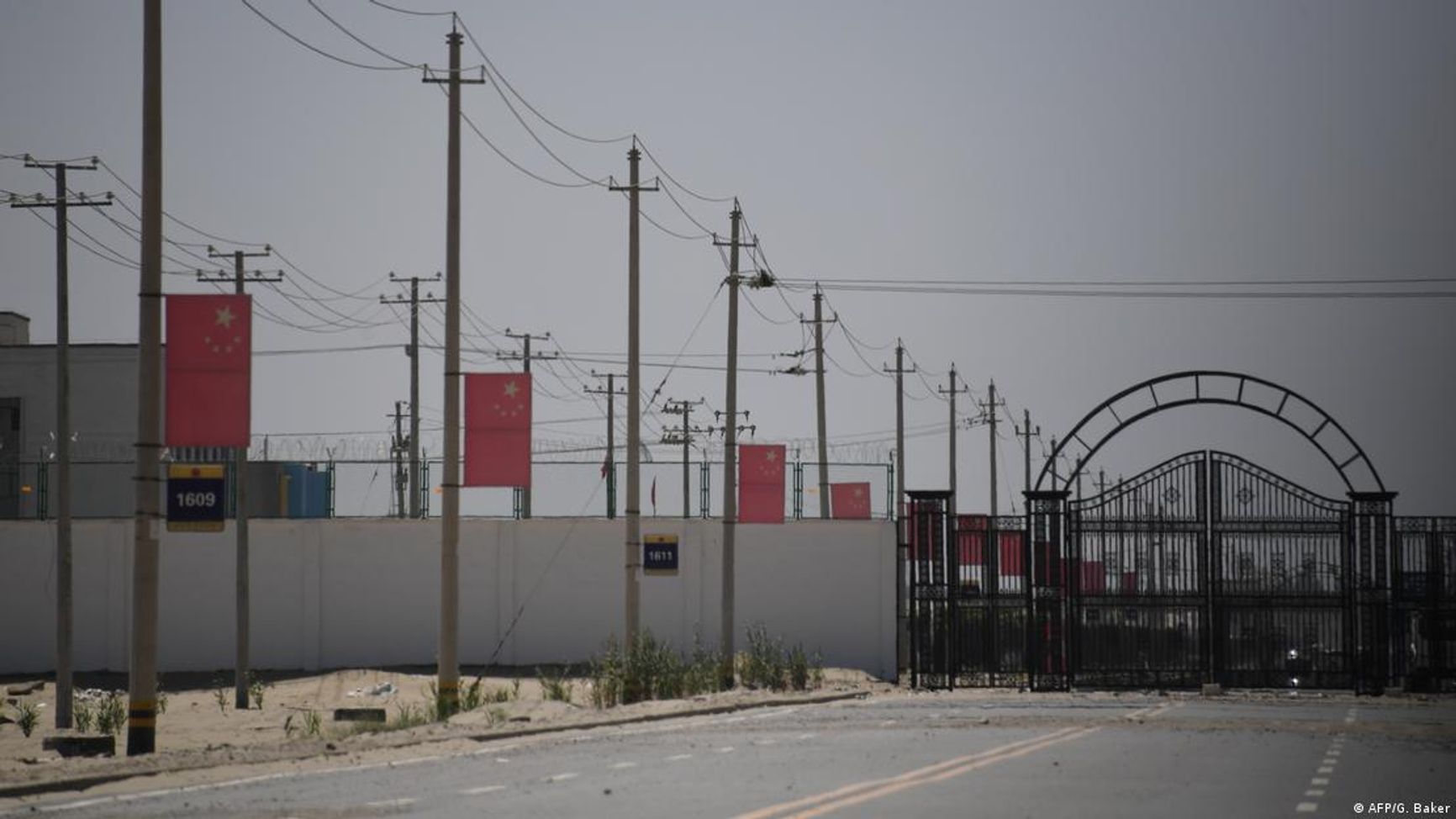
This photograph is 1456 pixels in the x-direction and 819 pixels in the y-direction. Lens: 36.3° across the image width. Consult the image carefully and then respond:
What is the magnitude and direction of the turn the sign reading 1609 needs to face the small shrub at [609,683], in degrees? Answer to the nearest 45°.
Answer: approximately 135° to its left

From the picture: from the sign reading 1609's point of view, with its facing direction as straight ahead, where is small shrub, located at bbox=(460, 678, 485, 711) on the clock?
The small shrub is roughly at 7 o'clock from the sign reading 1609.

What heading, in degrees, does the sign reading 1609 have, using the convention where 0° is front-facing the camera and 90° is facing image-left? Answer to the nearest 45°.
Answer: approximately 0°

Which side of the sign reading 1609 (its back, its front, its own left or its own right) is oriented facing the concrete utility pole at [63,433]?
back

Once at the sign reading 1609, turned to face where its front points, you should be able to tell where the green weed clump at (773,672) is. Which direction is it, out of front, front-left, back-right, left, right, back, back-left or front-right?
back-left

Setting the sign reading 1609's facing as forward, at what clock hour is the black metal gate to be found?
The black metal gate is roughly at 8 o'clock from the sign reading 1609.

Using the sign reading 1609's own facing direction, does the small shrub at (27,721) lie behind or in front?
behind

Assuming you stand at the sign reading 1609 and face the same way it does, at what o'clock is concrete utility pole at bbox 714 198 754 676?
The concrete utility pole is roughly at 7 o'clock from the sign reading 1609.

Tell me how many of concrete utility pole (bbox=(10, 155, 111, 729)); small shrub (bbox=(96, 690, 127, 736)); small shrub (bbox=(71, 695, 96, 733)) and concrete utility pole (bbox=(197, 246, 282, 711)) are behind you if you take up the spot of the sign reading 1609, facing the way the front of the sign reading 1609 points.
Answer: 4
